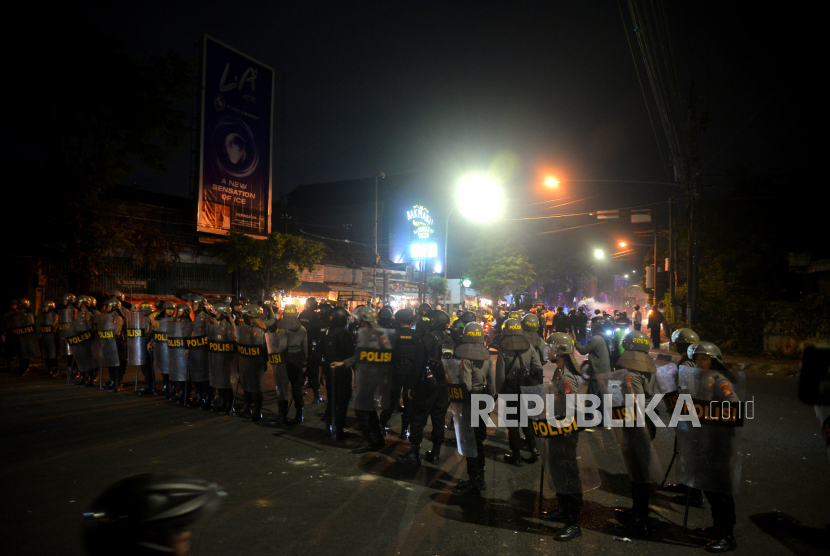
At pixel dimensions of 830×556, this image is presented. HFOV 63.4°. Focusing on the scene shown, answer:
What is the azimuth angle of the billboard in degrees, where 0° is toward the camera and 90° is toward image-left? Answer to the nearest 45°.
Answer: approximately 315°

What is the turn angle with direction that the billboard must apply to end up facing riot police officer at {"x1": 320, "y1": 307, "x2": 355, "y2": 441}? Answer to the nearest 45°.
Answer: approximately 45° to its right

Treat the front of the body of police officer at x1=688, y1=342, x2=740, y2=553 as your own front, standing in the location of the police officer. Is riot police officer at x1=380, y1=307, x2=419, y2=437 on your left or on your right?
on your right

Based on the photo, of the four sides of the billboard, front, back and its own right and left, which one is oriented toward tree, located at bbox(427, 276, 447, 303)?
left

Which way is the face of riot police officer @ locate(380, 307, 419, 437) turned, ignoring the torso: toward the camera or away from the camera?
away from the camera

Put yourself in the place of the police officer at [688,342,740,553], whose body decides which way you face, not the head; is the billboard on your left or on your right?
on your right

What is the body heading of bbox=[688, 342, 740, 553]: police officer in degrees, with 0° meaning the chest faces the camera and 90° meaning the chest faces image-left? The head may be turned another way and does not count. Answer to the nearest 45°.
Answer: approximately 45°
